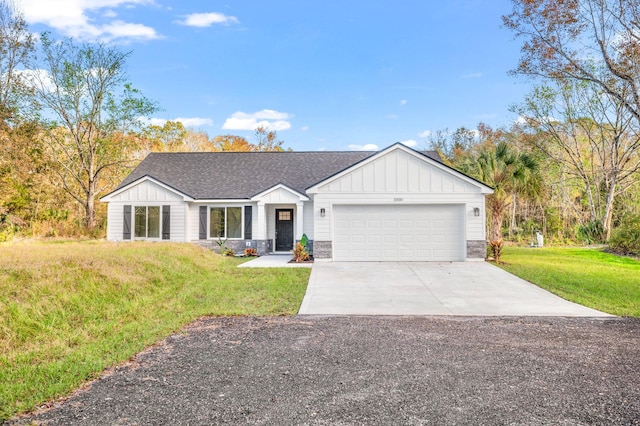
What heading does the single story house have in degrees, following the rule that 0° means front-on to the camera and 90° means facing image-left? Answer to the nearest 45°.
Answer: approximately 0°

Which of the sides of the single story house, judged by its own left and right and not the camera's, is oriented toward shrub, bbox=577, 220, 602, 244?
left

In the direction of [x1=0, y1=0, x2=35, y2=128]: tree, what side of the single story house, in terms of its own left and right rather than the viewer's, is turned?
right

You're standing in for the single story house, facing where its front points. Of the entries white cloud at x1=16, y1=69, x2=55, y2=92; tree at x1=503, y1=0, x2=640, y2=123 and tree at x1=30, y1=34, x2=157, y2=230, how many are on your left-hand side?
1

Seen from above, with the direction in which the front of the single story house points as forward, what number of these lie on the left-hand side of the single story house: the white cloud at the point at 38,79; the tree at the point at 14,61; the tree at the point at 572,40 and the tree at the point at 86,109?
1

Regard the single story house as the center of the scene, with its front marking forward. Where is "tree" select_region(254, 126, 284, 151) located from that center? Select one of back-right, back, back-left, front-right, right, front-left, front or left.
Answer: back

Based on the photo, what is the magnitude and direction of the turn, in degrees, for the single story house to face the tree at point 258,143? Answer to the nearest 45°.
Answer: approximately 180°

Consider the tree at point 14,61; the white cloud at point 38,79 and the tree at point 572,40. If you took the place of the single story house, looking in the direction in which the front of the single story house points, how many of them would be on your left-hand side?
1

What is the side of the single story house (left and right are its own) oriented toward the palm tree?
left

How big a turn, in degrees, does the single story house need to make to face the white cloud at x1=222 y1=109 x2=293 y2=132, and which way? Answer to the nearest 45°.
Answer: approximately 180°
